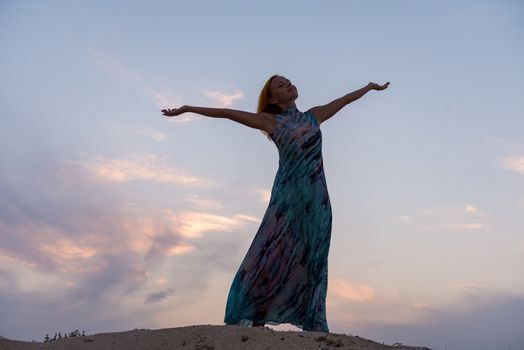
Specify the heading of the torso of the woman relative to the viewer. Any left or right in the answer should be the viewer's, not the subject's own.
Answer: facing the viewer and to the right of the viewer
